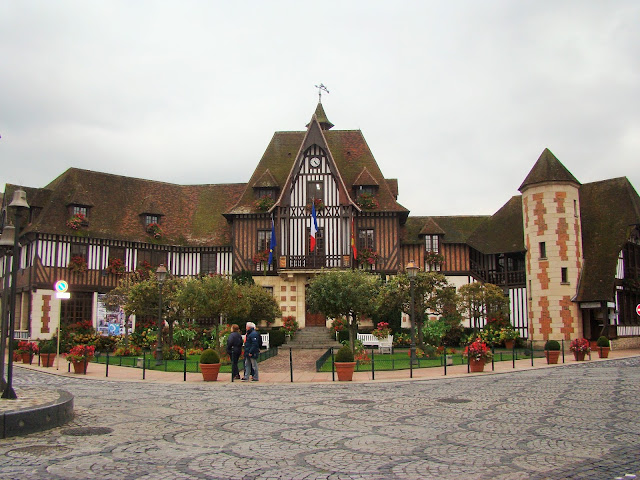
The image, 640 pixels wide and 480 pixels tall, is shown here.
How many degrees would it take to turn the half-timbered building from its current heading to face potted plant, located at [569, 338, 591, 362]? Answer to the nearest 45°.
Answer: approximately 45° to its left

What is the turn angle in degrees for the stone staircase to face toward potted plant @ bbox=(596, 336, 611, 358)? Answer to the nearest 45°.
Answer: approximately 45° to its left

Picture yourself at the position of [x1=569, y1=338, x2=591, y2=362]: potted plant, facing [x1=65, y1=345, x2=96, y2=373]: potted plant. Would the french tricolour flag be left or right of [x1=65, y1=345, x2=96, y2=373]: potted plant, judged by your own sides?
right

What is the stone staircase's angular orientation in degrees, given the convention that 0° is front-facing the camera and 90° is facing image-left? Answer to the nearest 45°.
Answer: approximately 0°

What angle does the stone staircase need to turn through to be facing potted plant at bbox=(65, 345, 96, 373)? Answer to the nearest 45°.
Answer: approximately 45° to its right

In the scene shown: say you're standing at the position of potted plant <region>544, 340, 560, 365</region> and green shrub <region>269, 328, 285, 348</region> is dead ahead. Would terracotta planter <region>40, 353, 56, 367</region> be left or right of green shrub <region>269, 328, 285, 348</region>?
left

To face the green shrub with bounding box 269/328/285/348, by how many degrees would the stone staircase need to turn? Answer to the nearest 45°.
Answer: approximately 45° to its right

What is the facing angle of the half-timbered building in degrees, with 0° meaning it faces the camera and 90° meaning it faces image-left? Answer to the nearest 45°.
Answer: approximately 0°

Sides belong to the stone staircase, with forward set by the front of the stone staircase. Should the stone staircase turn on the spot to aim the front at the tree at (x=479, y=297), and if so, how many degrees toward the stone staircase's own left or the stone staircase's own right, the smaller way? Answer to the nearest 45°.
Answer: approximately 45° to the stone staircase's own left

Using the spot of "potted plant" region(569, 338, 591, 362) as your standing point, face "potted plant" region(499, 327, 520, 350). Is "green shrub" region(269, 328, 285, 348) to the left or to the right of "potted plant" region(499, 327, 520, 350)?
left
